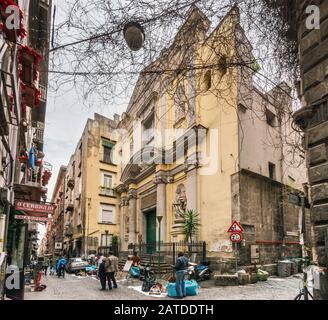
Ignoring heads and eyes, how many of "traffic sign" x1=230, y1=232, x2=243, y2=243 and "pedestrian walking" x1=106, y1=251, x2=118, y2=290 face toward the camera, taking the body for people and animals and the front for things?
1

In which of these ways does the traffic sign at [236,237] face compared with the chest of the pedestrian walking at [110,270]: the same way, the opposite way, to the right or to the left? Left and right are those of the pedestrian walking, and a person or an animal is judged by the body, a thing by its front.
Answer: the opposite way

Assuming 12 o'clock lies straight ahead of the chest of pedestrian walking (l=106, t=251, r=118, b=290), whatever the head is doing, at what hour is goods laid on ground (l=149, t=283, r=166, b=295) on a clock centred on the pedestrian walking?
The goods laid on ground is roughly at 5 o'clock from the pedestrian walking.

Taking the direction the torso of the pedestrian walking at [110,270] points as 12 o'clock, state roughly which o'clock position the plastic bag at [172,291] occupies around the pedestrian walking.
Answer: The plastic bag is roughly at 5 o'clock from the pedestrian walking.

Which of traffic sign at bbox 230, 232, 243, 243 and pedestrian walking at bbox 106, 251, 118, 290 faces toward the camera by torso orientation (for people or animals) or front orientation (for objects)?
the traffic sign

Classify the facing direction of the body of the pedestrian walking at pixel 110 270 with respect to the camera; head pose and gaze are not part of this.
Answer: away from the camera

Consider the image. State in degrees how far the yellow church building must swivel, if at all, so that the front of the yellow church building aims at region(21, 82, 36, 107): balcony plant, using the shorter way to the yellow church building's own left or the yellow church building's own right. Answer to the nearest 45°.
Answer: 0° — it already faces it

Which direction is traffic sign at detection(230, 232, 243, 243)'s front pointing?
toward the camera

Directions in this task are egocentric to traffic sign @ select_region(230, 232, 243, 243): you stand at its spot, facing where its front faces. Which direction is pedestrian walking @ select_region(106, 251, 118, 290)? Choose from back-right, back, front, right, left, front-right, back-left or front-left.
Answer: right

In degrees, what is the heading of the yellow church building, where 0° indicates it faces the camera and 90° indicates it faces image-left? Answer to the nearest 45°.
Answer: approximately 45°
